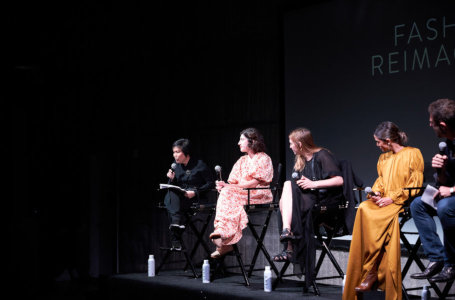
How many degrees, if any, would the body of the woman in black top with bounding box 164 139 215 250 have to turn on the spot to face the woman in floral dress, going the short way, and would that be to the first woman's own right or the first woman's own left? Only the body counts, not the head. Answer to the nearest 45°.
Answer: approximately 90° to the first woman's own left

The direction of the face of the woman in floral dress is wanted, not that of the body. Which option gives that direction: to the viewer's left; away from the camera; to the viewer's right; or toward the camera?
to the viewer's left

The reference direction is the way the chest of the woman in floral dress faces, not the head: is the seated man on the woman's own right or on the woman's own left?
on the woman's own left

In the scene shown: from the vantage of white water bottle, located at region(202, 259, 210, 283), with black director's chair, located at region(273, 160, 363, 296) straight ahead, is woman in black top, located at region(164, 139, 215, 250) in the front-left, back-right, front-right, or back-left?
back-left

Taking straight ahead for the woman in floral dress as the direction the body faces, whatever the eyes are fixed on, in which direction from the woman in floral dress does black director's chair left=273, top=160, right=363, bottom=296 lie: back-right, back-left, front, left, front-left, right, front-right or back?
left

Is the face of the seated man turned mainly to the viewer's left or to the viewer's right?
to the viewer's left

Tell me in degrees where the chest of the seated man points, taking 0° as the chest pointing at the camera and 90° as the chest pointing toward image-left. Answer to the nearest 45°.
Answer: approximately 45°
